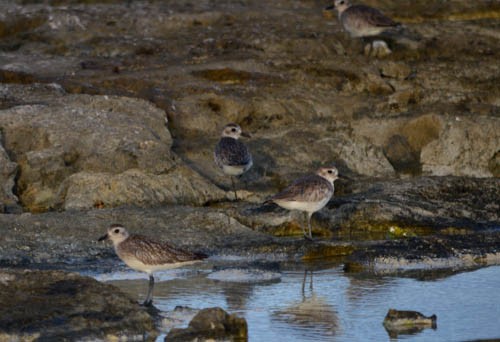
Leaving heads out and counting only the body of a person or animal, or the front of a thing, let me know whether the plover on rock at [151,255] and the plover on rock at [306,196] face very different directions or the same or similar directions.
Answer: very different directions

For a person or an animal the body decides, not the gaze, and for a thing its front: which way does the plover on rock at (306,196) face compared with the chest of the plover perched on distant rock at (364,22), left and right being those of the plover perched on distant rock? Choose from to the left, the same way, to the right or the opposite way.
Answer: the opposite way

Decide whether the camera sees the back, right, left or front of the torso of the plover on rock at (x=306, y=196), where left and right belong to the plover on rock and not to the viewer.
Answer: right

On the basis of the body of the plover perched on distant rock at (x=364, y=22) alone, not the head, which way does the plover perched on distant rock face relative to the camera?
to the viewer's left

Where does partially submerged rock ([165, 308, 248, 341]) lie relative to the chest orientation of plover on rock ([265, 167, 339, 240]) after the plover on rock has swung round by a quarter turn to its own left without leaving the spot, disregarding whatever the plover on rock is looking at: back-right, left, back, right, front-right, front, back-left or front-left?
back

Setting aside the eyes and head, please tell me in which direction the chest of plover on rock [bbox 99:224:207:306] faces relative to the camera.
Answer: to the viewer's left

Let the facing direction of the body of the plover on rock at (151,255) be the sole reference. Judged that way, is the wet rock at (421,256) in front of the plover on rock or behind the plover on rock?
behind

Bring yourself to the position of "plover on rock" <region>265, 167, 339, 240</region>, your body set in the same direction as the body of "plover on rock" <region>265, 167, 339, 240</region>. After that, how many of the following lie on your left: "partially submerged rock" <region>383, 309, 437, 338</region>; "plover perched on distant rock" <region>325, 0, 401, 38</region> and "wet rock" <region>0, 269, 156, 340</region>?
1

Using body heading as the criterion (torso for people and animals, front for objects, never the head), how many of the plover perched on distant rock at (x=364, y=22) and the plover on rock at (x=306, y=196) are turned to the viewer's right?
1

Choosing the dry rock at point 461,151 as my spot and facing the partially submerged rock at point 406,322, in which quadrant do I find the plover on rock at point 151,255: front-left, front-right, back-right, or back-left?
front-right

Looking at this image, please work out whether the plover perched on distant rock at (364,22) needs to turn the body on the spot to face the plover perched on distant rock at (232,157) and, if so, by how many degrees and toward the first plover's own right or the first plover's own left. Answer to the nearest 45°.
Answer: approximately 90° to the first plover's own left

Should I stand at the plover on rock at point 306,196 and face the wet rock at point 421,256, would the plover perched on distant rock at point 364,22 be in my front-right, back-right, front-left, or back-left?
back-left

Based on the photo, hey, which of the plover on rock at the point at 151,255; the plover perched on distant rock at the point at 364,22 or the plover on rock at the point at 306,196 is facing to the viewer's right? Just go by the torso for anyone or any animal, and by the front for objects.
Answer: the plover on rock at the point at 306,196

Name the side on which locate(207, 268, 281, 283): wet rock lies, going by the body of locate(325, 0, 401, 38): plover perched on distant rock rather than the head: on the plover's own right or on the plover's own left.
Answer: on the plover's own left

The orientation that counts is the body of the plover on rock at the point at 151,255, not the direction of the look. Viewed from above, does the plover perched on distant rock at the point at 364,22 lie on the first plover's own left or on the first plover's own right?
on the first plover's own right

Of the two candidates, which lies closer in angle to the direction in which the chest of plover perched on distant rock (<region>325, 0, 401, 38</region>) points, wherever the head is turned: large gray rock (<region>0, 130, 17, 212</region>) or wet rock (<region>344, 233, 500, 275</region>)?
the large gray rock
